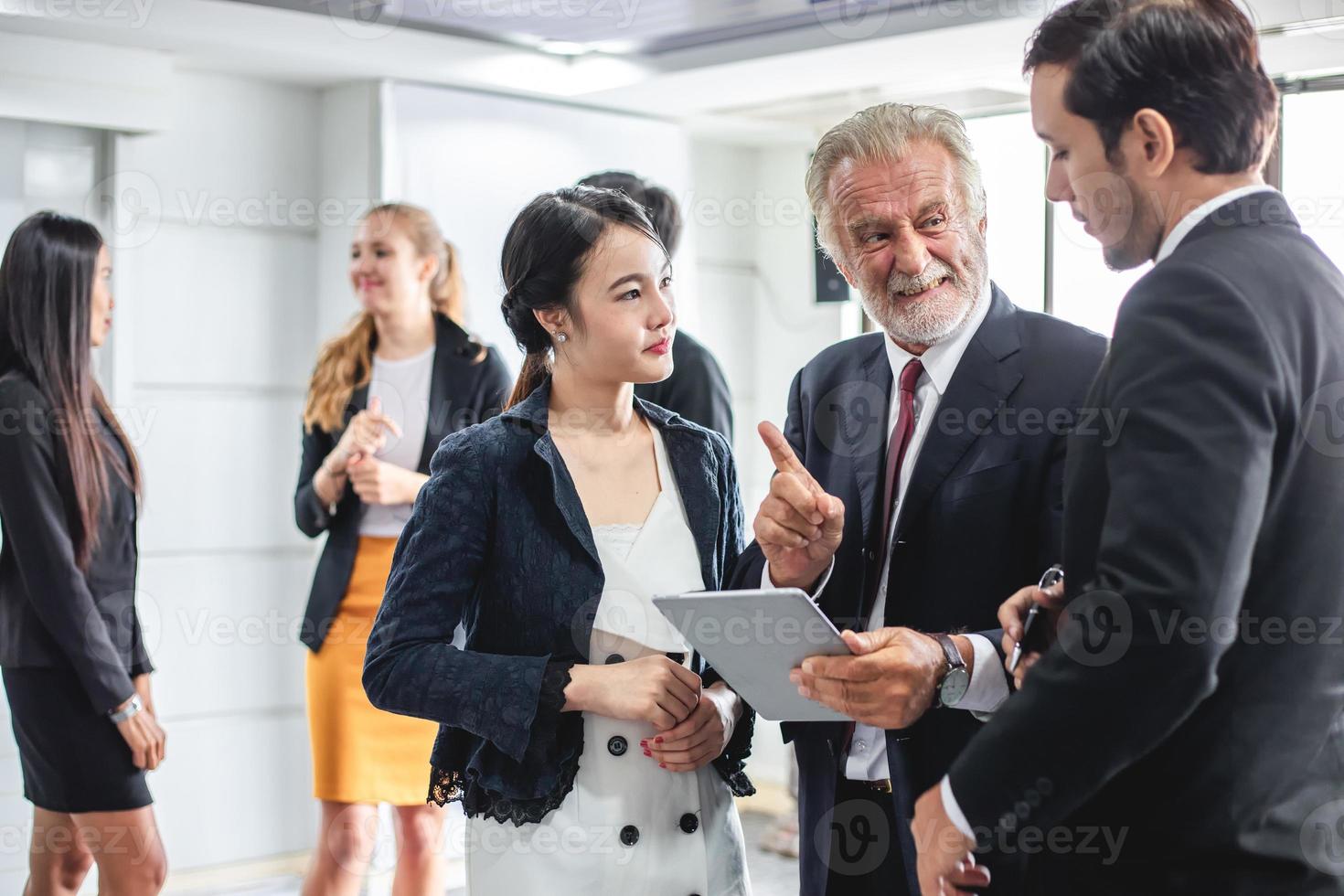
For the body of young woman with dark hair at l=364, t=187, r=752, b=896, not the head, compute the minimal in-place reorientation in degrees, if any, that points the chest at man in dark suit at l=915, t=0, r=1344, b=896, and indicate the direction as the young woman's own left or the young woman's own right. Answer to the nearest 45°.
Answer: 0° — they already face them

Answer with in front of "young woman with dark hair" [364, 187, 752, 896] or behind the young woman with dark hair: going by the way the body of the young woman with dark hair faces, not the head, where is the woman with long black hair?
behind

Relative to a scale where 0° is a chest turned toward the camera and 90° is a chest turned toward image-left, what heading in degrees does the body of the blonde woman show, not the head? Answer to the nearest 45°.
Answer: approximately 45°

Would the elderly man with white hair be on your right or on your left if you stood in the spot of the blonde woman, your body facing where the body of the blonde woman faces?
on your left

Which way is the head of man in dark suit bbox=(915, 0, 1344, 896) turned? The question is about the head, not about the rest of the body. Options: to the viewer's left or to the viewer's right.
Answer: to the viewer's left

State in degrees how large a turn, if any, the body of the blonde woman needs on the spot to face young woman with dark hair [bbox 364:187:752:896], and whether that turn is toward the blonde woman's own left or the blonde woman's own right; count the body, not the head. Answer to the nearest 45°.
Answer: approximately 45° to the blonde woman's own left

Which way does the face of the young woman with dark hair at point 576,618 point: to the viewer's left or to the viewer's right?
to the viewer's right

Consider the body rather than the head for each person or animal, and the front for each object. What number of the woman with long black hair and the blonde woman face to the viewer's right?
1

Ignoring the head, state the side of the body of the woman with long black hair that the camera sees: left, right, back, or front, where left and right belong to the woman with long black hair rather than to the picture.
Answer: right

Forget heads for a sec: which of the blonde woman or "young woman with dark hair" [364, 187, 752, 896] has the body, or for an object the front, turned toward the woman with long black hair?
the blonde woman

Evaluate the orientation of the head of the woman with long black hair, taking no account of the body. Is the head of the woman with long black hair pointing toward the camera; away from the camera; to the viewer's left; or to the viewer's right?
to the viewer's right
